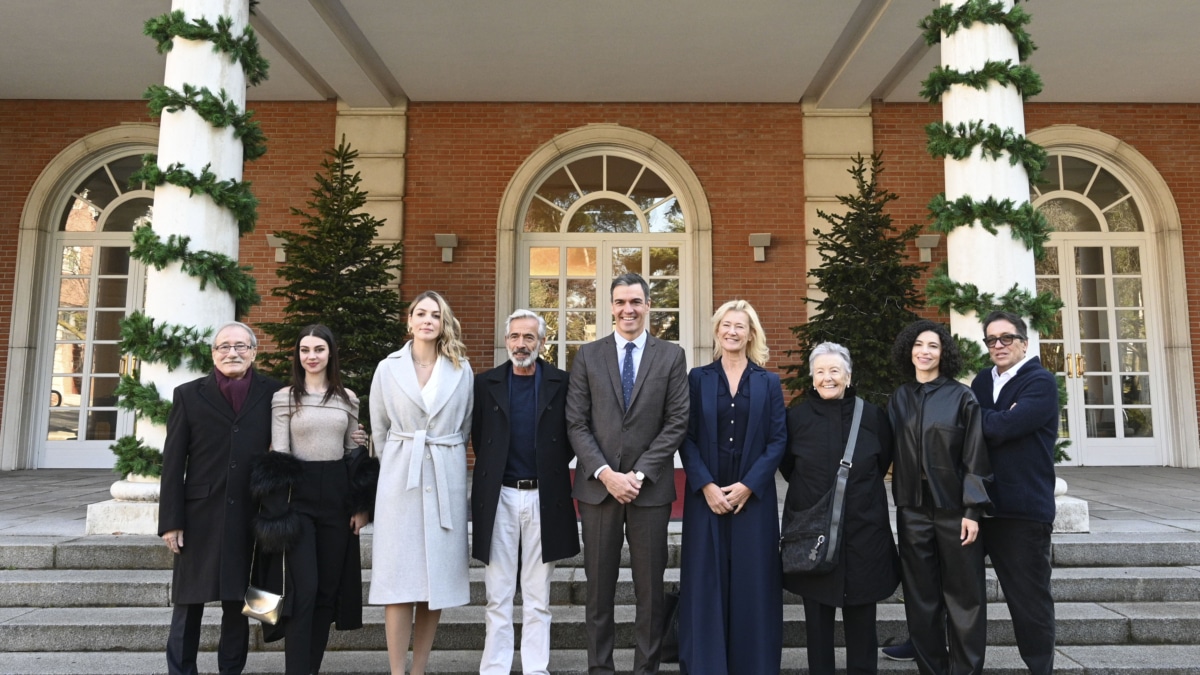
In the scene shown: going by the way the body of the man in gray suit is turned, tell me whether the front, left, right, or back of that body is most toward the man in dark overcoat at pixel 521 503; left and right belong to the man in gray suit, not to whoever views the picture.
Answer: right

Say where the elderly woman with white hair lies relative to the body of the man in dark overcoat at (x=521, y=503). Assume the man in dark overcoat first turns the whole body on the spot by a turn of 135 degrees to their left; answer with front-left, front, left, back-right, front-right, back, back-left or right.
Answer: front-right

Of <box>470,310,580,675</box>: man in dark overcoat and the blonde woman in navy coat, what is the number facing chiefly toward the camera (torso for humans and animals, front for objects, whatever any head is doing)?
2

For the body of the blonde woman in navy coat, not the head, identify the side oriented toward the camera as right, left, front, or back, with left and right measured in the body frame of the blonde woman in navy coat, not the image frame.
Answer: front

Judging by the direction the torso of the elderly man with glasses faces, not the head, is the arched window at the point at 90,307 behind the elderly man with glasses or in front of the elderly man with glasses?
behind

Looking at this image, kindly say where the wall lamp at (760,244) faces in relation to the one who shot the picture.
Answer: facing the viewer

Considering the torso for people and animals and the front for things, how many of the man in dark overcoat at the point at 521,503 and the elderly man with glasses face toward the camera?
2

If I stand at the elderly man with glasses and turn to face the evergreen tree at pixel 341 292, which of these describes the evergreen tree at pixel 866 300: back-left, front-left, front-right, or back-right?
front-right

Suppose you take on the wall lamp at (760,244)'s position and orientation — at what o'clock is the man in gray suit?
The man in gray suit is roughly at 12 o'clock from the wall lamp.

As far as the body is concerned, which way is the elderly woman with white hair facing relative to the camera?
toward the camera

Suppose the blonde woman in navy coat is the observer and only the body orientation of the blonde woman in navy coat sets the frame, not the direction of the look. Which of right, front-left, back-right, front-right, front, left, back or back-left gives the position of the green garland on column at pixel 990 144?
back-left

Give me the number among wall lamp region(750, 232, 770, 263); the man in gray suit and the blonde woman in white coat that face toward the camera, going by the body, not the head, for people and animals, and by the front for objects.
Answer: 3

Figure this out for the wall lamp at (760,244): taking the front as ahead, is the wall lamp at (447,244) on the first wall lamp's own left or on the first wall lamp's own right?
on the first wall lamp's own right

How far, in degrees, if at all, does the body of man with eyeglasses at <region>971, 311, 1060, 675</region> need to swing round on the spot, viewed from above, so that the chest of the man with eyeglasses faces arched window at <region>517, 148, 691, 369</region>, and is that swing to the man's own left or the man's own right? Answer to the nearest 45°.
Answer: approximately 90° to the man's own right
